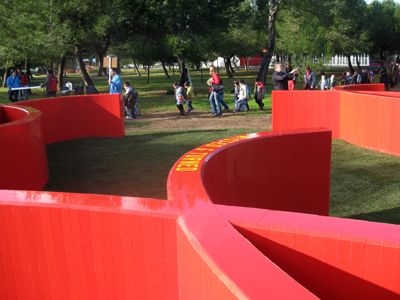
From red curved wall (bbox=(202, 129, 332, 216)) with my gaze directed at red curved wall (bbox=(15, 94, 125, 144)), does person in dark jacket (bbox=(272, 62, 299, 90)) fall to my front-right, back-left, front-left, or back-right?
front-right

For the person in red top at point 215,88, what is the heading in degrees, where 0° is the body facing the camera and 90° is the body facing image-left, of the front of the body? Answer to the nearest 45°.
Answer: approximately 90°

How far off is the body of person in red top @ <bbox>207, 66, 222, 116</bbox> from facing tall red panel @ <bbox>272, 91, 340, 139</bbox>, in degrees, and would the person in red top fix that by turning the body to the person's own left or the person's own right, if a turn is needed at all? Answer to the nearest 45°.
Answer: approximately 135° to the person's own left

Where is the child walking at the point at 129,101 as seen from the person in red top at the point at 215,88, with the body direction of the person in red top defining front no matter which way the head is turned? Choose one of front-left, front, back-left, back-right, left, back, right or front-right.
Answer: front

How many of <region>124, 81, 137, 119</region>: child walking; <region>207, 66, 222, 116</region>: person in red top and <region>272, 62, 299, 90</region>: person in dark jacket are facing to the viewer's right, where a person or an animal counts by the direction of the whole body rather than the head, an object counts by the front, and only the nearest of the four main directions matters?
1

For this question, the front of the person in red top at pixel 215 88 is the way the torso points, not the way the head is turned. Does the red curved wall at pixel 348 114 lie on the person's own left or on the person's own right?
on the person's own left

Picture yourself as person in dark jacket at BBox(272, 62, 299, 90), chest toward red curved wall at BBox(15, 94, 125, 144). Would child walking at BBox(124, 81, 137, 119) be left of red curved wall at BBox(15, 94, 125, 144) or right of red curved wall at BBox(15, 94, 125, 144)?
right

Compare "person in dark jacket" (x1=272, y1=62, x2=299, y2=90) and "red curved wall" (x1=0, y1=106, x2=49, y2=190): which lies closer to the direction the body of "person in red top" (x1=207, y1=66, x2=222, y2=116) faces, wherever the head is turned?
the red curved wall
